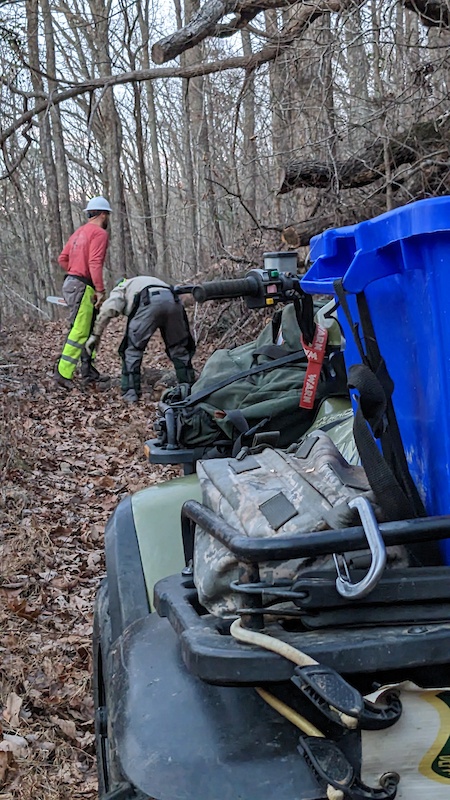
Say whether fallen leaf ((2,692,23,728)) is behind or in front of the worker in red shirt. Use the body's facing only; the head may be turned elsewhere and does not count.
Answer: behind

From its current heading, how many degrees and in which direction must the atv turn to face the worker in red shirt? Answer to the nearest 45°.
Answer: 0° — it already faces them

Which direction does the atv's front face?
away from the camera

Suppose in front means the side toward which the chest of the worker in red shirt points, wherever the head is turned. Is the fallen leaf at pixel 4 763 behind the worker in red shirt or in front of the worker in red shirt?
behind

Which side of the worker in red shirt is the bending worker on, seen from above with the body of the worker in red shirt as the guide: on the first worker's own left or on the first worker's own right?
on the first worker's own right

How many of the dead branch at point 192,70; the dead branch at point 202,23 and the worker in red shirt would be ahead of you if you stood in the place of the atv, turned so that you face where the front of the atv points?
3

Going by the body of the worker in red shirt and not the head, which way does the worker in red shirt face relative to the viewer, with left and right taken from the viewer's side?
facing away from the viewer and to the right of the viewer

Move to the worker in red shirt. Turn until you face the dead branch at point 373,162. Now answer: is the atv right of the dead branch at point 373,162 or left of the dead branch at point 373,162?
right

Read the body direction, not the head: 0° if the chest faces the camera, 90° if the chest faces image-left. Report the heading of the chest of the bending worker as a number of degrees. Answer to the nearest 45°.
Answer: approximately 135°
